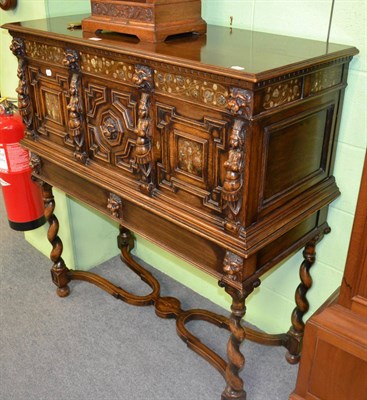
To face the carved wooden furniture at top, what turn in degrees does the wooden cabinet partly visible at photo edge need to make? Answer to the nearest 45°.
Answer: approximately 90° to its right

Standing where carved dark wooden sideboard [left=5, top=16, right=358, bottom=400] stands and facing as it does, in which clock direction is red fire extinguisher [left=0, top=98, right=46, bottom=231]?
The red fire extinguisher is roughly at 3 o'clock from the carved dark wooden sideboard.

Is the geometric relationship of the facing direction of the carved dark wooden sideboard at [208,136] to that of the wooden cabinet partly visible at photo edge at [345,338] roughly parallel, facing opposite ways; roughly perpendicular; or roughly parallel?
roughly parallel

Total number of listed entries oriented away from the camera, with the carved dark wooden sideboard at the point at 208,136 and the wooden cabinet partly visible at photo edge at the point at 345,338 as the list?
0

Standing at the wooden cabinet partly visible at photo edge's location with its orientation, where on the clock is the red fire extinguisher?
The red fire extinguisher is roughly at 2 o'clock from the wooden cabinet partly visible at photo edge.

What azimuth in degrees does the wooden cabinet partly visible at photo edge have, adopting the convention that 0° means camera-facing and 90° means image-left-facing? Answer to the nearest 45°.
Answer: approximately 45°

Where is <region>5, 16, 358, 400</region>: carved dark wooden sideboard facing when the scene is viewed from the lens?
facing the viewer and to the left of the viewer
